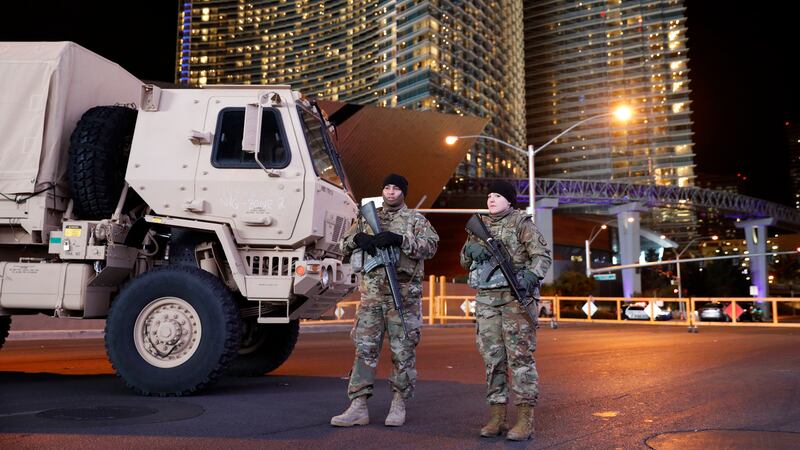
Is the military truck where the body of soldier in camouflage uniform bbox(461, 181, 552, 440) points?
no

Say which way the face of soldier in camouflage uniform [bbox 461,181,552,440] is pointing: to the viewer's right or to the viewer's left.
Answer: to the viewer's left
